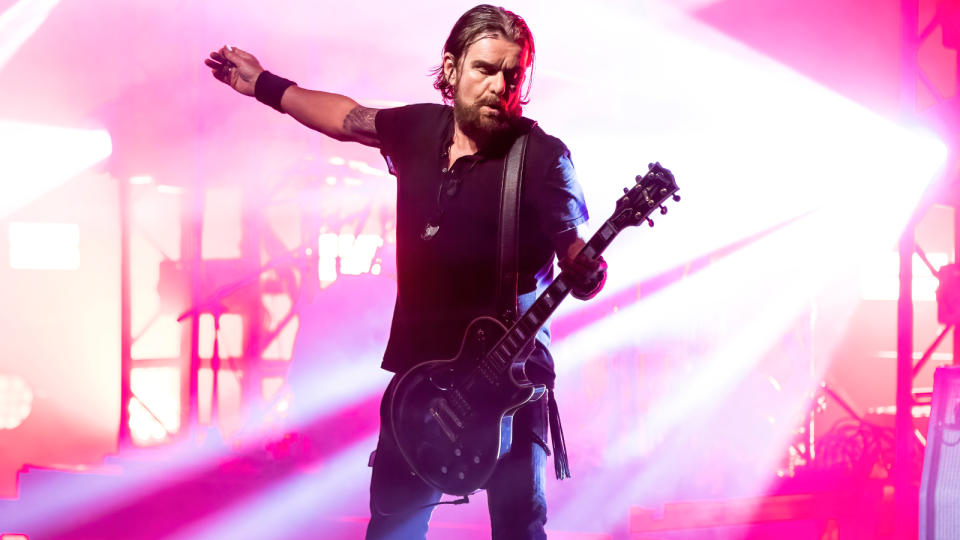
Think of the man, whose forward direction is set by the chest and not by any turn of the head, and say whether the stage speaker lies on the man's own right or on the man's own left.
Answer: on the man's own left

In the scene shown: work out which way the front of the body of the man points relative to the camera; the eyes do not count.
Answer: toward the camera

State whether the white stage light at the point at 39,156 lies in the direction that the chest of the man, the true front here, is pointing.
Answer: no

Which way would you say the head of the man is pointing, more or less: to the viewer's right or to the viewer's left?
to the viewer's right
